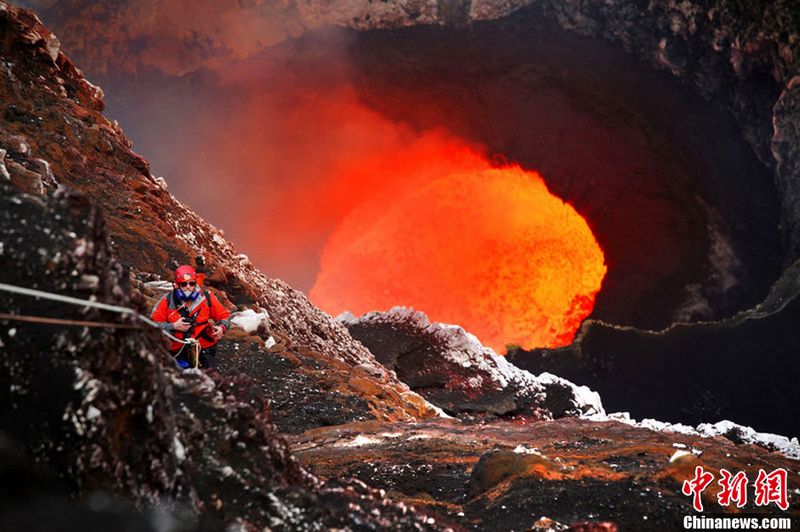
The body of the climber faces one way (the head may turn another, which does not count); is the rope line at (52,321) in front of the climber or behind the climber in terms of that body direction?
in front

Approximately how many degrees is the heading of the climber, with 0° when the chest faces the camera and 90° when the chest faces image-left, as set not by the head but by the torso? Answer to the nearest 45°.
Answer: approximately 0°
